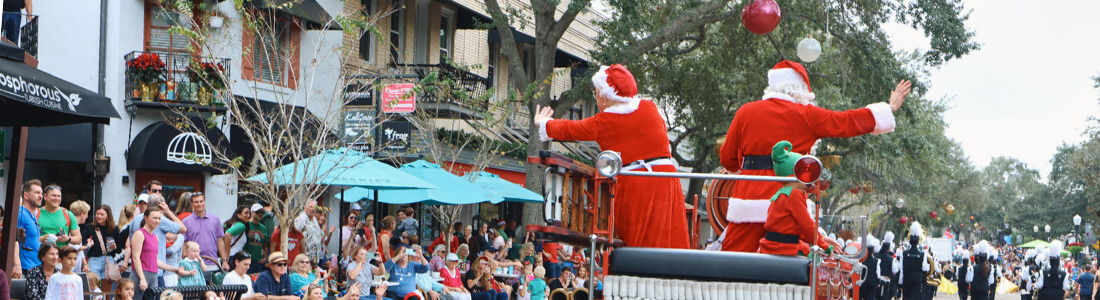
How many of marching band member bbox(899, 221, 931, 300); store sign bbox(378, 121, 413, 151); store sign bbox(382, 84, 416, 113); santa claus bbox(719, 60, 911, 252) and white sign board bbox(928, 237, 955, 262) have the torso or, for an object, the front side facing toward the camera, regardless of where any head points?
3

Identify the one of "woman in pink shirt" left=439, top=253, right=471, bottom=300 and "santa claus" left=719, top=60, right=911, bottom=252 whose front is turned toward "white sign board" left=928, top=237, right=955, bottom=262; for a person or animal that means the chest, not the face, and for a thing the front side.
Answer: the santa claus

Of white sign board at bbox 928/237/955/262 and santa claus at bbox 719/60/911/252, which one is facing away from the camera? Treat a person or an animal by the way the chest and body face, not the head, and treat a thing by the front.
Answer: the santa claus

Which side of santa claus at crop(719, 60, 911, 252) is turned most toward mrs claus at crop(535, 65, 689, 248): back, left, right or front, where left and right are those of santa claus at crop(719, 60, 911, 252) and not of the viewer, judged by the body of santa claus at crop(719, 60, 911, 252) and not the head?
left

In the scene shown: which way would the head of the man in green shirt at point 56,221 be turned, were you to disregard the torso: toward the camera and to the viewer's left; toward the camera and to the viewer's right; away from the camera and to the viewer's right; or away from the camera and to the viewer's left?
toward the camera and to the viewer's right

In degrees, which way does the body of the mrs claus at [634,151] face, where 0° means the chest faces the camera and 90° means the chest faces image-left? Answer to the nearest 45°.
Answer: approximately 135°

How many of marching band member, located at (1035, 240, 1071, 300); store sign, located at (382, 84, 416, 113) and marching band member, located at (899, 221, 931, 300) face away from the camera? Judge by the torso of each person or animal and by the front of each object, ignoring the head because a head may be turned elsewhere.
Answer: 2

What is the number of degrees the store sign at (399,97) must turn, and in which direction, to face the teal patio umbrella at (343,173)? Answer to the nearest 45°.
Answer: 0° — it already faces it

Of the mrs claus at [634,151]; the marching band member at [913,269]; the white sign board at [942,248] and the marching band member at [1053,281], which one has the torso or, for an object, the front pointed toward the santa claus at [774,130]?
the white sign board

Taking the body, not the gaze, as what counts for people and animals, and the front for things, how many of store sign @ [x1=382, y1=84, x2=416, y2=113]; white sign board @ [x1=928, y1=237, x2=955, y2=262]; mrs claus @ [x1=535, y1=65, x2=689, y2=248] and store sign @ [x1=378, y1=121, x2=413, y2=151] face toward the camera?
3

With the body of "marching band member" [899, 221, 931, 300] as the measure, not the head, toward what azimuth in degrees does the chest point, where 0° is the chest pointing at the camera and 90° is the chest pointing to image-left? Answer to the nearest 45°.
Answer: approximately 180°
